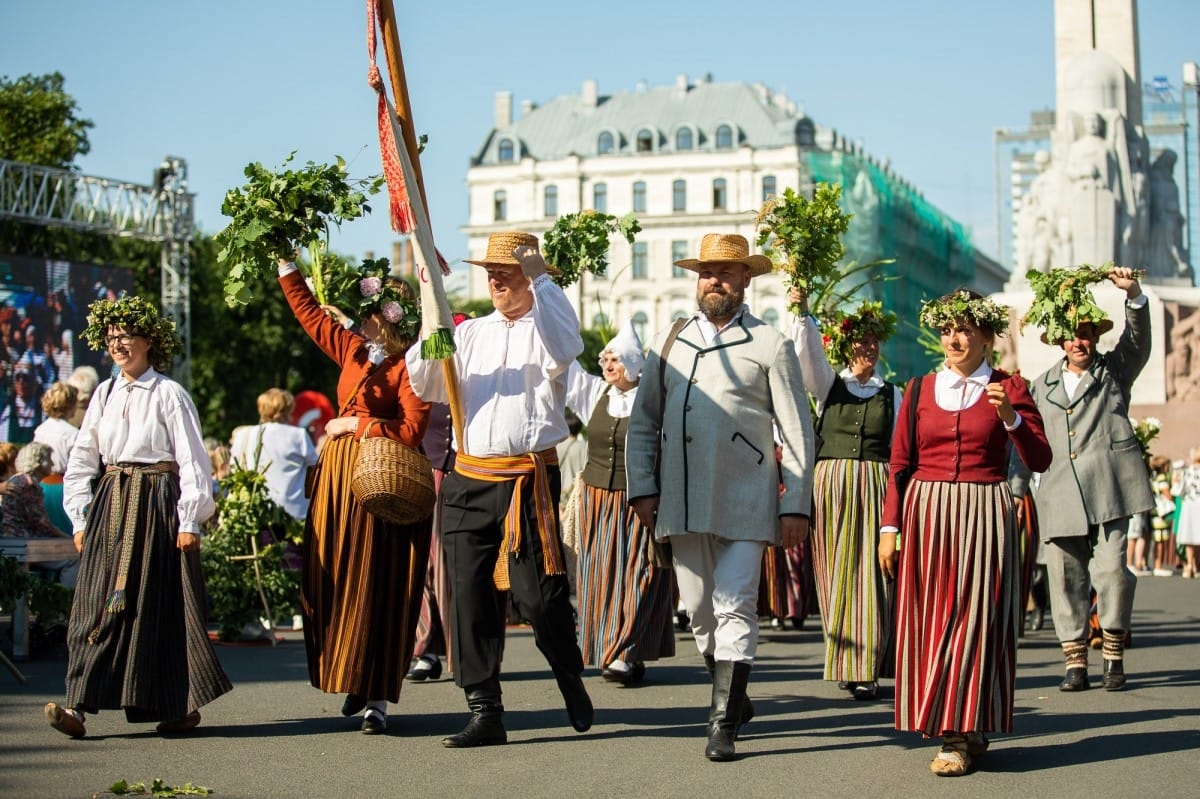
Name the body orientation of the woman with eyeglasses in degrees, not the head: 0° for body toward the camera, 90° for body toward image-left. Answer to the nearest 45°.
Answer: approximately 45°

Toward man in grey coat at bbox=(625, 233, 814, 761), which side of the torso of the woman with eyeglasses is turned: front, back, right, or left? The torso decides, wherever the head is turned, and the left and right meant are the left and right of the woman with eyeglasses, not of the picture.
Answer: left

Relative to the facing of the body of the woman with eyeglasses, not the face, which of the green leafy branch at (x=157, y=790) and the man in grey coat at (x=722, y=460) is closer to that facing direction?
the green leafy branch

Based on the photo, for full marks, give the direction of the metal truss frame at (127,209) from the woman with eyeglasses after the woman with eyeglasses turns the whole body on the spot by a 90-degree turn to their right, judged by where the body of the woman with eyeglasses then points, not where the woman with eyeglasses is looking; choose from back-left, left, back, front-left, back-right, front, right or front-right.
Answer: front-right

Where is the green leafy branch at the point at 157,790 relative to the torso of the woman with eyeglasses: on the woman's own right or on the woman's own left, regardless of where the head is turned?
on the woman's own left

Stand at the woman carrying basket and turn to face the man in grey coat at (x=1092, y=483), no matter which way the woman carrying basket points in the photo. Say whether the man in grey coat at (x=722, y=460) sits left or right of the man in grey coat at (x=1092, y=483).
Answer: right

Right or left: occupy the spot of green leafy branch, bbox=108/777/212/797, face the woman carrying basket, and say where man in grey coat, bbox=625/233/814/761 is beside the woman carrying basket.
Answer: right
